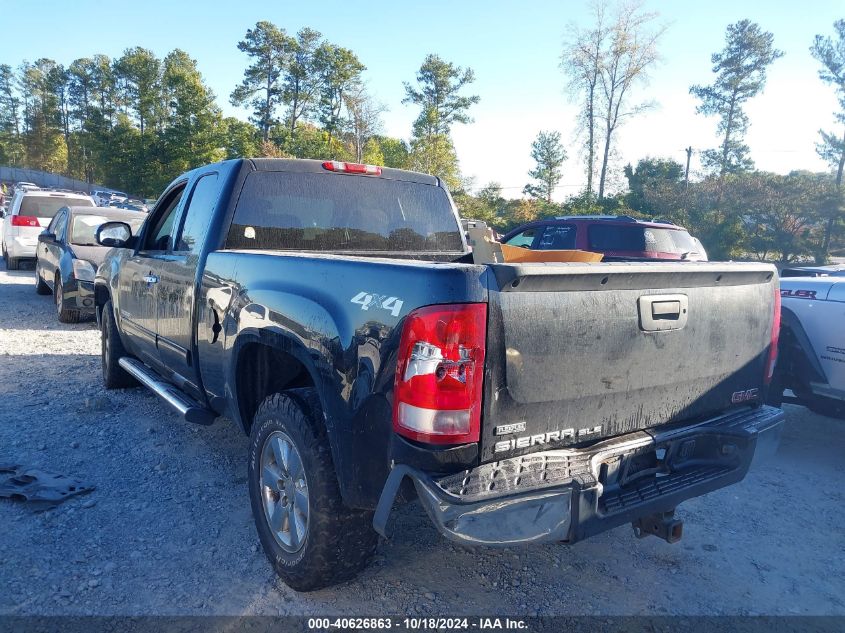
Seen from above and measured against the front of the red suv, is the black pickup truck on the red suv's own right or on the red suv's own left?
on the red suv's own left

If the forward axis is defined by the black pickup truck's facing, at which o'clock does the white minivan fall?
The white minivan is roughly at 12 o'clock from the black pickup truck.

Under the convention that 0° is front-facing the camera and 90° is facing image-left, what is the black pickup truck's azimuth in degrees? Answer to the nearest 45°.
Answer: approximately 135°

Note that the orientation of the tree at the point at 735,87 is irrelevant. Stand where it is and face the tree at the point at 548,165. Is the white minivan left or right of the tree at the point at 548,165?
left

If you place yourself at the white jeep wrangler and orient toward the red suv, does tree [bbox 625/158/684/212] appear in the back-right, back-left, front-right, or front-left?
front-right

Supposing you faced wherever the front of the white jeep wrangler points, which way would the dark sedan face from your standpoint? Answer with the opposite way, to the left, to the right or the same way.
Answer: the opposite way

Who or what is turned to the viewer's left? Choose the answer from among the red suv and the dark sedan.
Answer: the red suv

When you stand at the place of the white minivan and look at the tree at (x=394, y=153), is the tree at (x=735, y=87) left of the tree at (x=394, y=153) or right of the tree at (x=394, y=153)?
right
